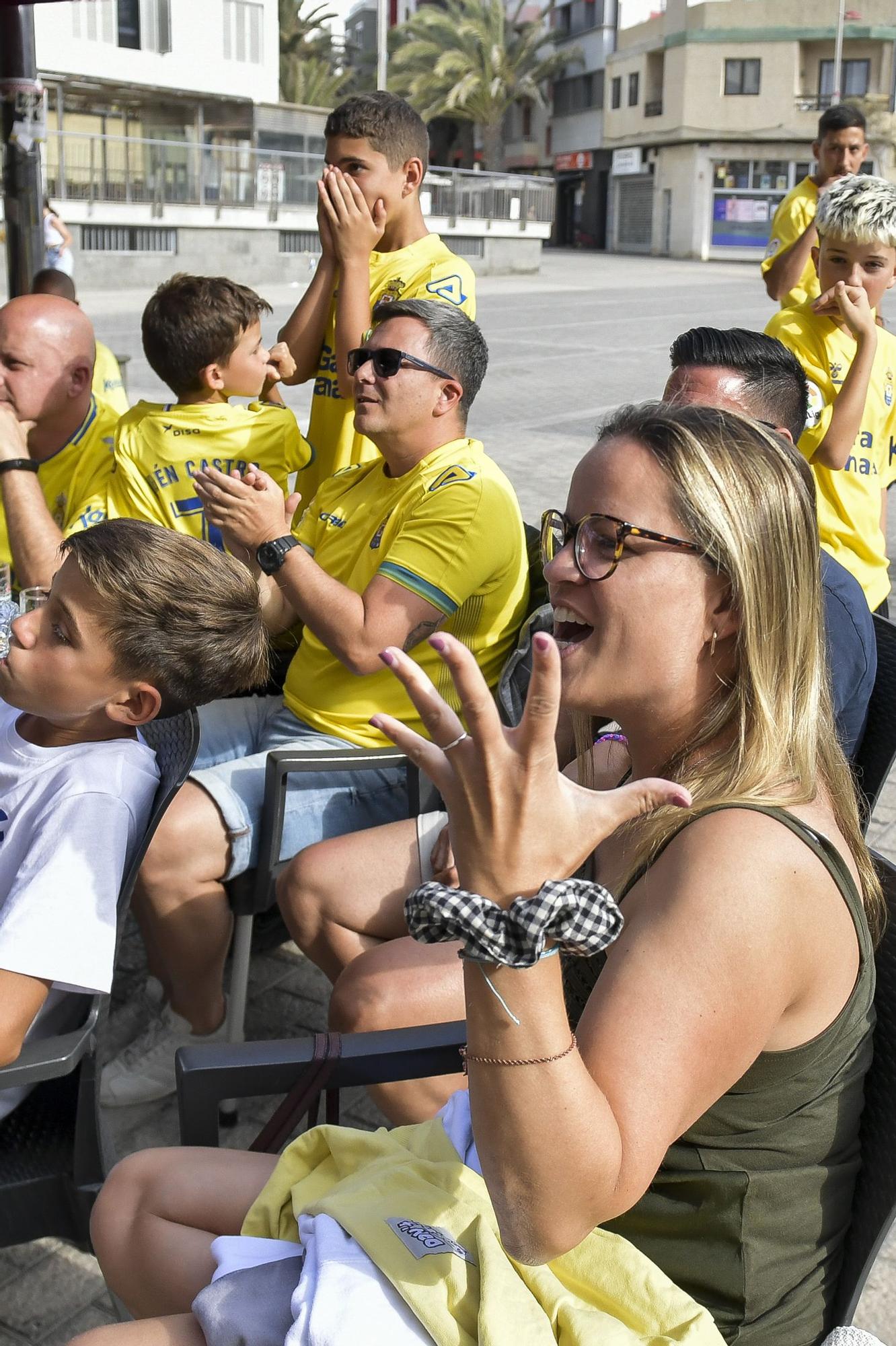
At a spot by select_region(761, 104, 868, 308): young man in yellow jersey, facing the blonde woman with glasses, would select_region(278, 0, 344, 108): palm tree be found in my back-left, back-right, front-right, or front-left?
back-right

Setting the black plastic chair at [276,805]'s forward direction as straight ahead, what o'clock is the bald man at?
The bald man is roughly at 2 o'clock from the black plastic chair.

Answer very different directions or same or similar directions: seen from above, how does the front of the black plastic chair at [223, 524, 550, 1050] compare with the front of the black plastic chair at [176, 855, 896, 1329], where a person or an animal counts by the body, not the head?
same or similar directions

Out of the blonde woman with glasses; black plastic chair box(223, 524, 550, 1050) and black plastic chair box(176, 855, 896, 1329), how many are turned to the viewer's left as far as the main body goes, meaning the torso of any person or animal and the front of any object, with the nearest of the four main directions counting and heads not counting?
3

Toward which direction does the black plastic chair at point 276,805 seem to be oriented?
to the viewer's left

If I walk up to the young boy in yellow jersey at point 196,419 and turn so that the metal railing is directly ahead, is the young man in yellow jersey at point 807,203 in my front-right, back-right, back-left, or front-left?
front-right

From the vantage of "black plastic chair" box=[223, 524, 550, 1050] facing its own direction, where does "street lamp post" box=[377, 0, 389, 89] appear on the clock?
The street lamp post is roughly at 3 o'clock from the black plastic chair.

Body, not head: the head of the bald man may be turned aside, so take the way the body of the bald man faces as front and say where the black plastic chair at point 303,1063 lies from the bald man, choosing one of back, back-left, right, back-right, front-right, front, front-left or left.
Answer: front-left

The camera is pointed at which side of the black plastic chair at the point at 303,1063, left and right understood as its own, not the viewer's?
left

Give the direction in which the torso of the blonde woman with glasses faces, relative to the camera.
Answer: to the viewer's left

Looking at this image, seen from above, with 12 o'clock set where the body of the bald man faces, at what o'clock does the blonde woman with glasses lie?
The blonde woman with glasses is roughly at 10 o'clock from the bald man.

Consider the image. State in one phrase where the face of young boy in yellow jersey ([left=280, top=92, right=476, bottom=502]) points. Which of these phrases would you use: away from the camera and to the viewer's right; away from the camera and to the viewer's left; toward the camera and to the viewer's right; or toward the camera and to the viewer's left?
toward the camera and to the viewer's left

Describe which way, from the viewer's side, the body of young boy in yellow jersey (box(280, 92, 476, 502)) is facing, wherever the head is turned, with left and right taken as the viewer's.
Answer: facing the viewer and to the left of the viewer

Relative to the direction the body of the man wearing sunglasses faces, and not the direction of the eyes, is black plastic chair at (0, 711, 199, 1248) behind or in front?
in front

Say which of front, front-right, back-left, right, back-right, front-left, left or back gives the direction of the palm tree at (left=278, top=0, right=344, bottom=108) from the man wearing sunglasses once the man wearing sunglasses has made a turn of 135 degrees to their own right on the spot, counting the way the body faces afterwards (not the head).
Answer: front
